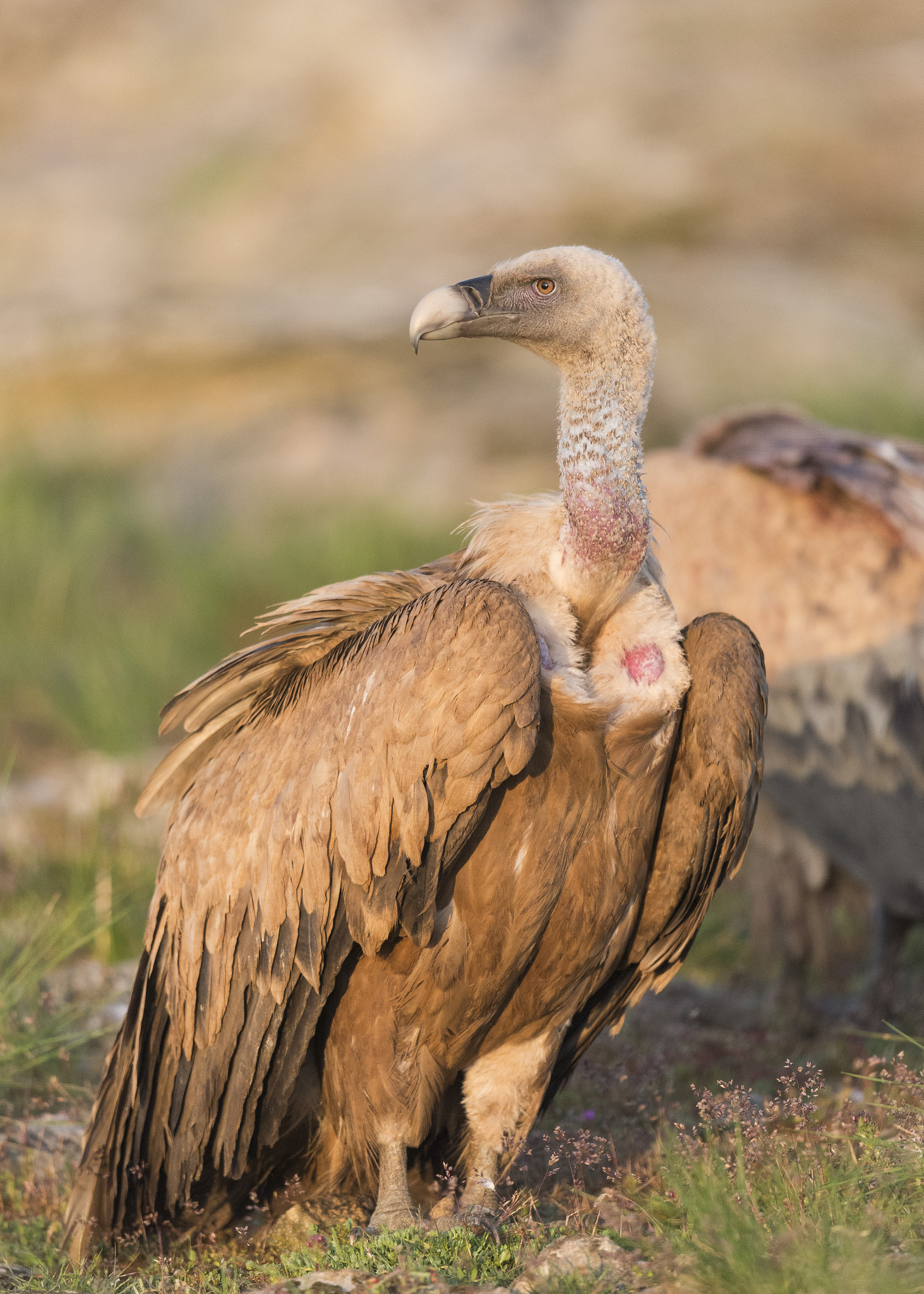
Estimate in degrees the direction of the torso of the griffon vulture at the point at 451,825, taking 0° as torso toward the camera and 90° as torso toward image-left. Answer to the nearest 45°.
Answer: approximately 315°
